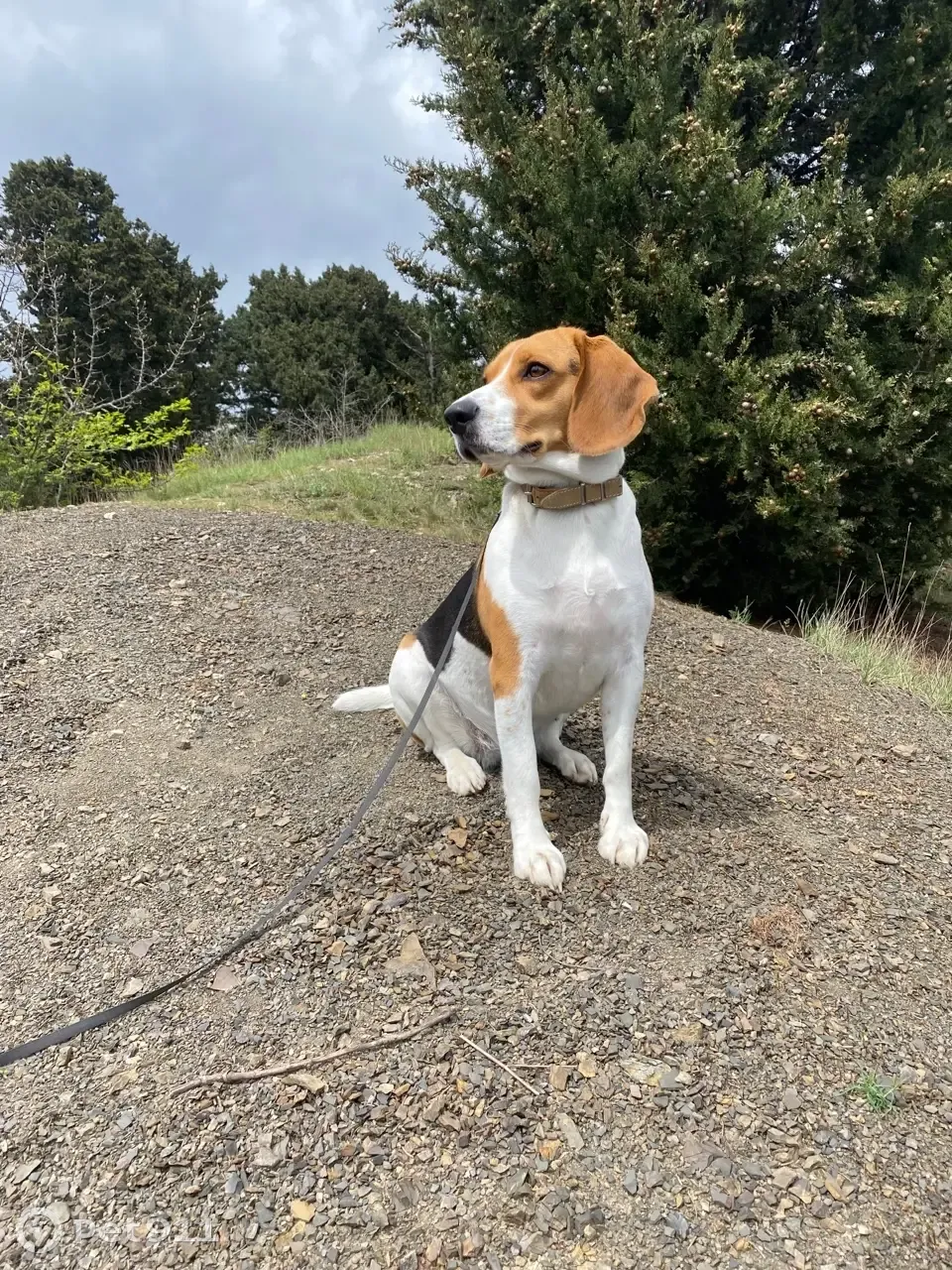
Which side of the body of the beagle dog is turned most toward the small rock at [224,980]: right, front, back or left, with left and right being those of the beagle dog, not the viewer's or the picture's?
right

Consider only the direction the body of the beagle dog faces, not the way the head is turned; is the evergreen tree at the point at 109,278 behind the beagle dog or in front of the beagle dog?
behind

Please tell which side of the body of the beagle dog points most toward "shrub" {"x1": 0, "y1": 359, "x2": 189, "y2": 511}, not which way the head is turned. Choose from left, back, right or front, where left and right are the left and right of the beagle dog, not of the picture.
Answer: back

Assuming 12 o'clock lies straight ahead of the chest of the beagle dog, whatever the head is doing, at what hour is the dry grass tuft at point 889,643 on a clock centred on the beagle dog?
The dry grass tuft is roughly at 9 o'clock from the beagle dog.

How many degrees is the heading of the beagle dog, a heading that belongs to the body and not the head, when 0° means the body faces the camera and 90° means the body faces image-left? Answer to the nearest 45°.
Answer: approximately 315°

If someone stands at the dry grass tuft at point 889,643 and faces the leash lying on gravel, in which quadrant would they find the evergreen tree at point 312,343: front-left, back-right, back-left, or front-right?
back-right
